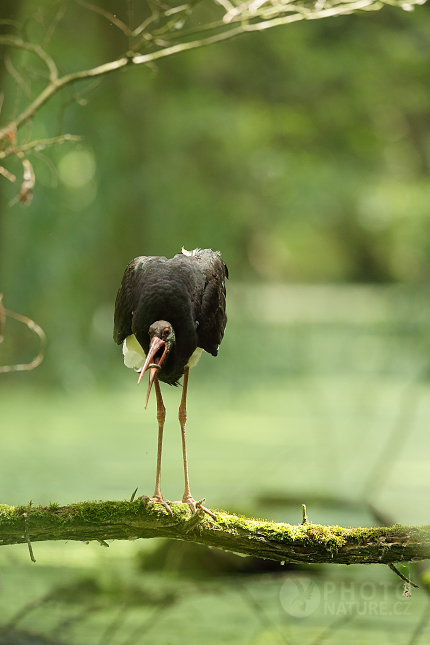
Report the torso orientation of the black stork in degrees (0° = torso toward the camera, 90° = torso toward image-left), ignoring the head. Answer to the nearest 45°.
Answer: approximately 0°
